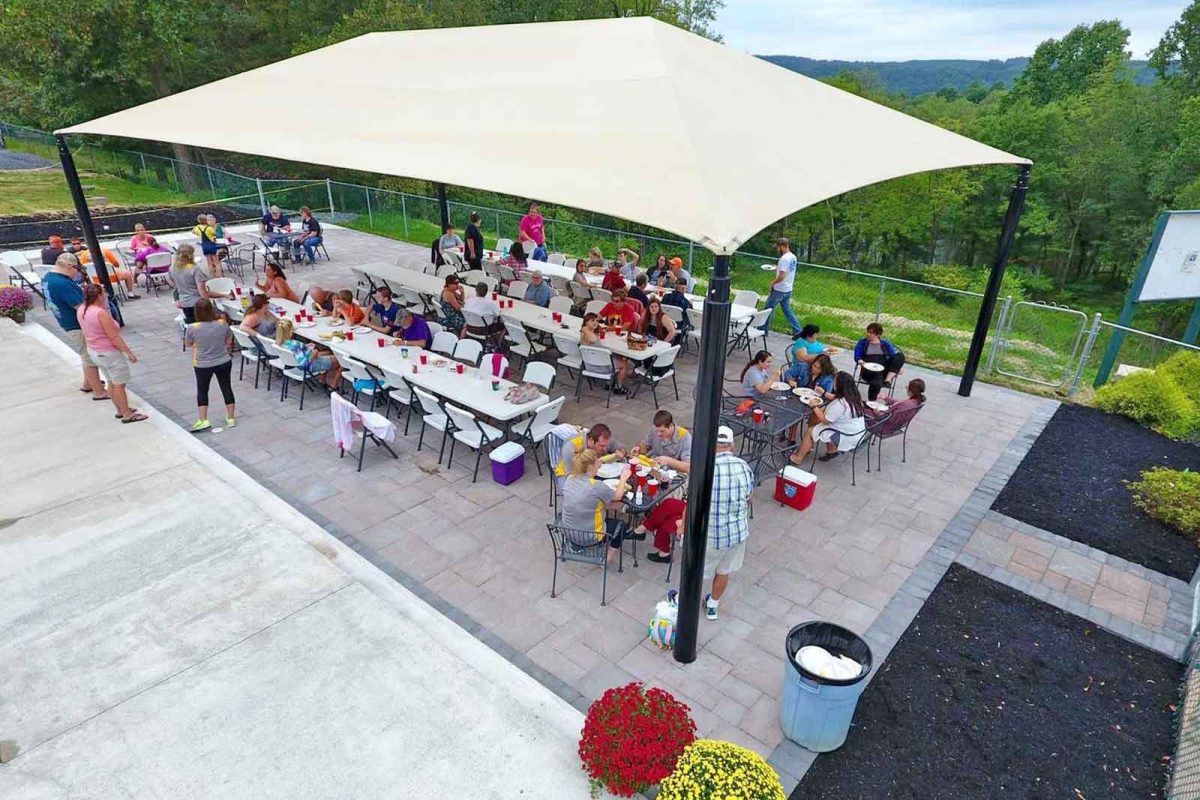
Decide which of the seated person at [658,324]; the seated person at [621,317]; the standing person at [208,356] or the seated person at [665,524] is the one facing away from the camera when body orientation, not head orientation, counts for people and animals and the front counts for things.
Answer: the standing person

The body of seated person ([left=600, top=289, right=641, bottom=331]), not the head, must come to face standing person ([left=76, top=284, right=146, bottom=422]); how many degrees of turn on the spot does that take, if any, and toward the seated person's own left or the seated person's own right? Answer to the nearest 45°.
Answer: approximately 45° to the seated person's own right

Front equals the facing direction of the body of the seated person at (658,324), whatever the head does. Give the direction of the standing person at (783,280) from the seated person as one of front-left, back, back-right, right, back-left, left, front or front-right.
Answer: back

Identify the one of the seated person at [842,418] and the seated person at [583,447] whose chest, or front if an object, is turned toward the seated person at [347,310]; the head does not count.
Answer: the seated person at [842,418]

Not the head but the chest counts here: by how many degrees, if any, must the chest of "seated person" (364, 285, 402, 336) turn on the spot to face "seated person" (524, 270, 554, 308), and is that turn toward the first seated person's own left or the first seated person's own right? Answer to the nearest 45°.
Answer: approximately 135° to the first seated person's own left

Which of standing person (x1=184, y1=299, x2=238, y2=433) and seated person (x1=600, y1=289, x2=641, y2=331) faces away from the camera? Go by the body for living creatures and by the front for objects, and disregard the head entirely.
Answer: the standing person

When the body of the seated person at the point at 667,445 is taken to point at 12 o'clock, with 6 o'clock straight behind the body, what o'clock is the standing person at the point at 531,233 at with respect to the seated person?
The standing person is roughly at 4 o'clock from the seated person.

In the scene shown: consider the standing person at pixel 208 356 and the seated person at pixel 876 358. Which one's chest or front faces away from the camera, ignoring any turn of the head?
the standing person

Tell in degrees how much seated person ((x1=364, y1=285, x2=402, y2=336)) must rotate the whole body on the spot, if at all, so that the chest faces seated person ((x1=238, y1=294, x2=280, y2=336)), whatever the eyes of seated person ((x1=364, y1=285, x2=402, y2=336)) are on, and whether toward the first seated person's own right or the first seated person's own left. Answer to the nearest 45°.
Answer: approximately 45° to the first seated person's own right

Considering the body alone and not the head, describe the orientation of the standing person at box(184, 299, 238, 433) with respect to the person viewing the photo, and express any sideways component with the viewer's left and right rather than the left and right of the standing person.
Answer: facing away from the viewer

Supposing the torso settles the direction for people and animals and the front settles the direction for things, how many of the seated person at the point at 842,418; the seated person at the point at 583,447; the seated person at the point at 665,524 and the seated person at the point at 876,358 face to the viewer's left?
2

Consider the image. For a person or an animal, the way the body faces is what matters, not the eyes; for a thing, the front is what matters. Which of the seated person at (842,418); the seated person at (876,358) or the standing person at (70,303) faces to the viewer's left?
the seated person at (842,418)

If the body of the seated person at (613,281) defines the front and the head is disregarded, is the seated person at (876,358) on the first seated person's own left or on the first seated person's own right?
on the first seated person's own left

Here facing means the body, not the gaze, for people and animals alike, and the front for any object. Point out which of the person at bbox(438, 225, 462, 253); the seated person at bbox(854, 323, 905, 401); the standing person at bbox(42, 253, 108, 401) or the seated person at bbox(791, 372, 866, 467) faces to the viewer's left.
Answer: the seated person at bbox(791, 372, 866, 467)
